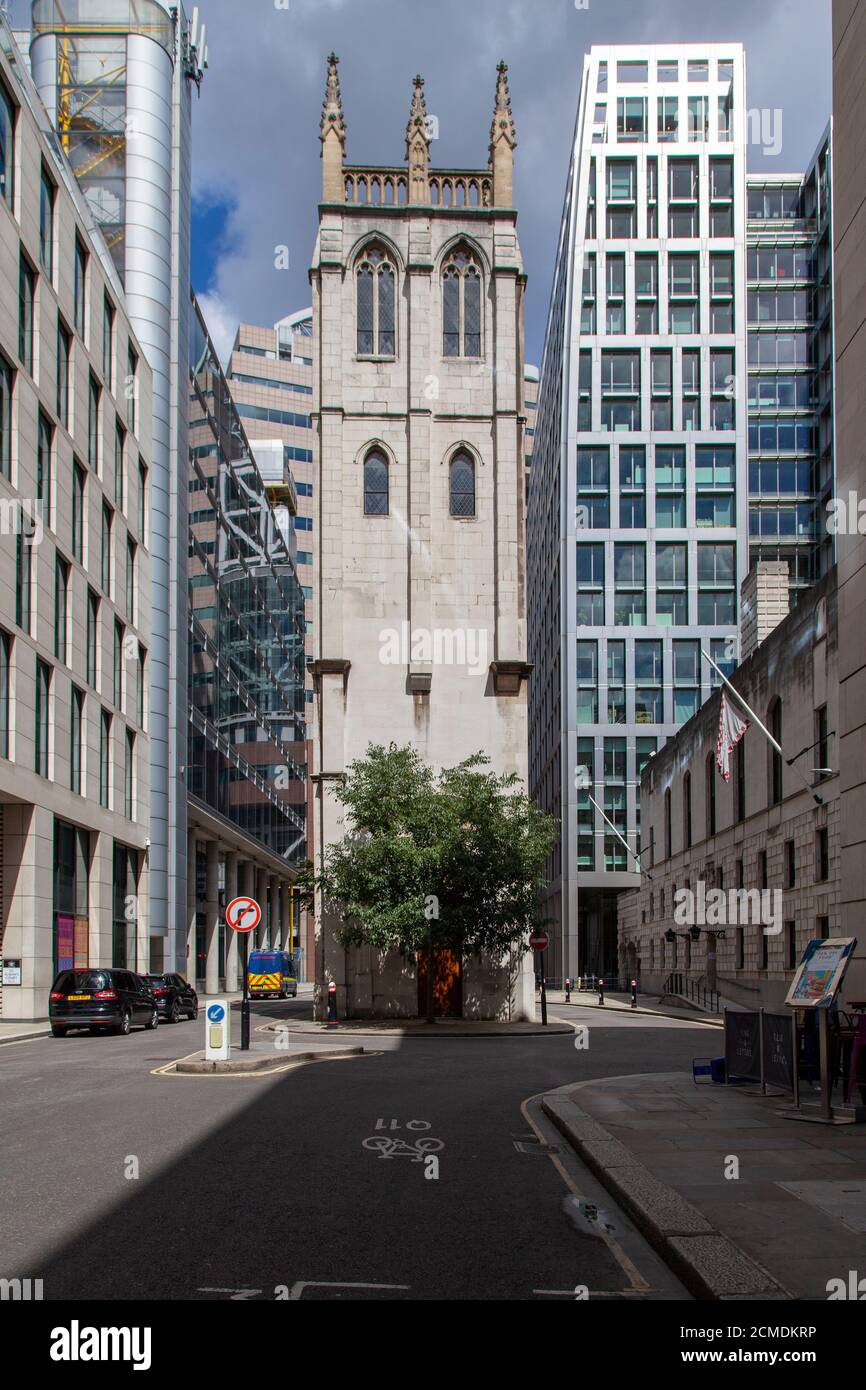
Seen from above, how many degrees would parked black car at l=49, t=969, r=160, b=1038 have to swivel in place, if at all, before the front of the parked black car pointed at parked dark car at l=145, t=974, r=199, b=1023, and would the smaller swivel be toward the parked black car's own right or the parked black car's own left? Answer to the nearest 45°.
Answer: approximately 45° to the parked black car's own left

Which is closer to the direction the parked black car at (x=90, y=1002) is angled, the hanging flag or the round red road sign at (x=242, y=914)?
the hanging flag

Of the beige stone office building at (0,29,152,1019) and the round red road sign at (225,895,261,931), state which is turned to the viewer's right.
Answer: the beige stone office building

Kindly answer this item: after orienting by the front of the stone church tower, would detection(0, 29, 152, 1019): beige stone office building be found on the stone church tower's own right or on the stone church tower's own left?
on the stone church tower's own right

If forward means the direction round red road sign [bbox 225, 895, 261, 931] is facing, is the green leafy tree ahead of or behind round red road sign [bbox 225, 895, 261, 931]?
behind

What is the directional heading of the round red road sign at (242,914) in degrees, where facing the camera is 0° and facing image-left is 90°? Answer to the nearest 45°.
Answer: approximately 0°
